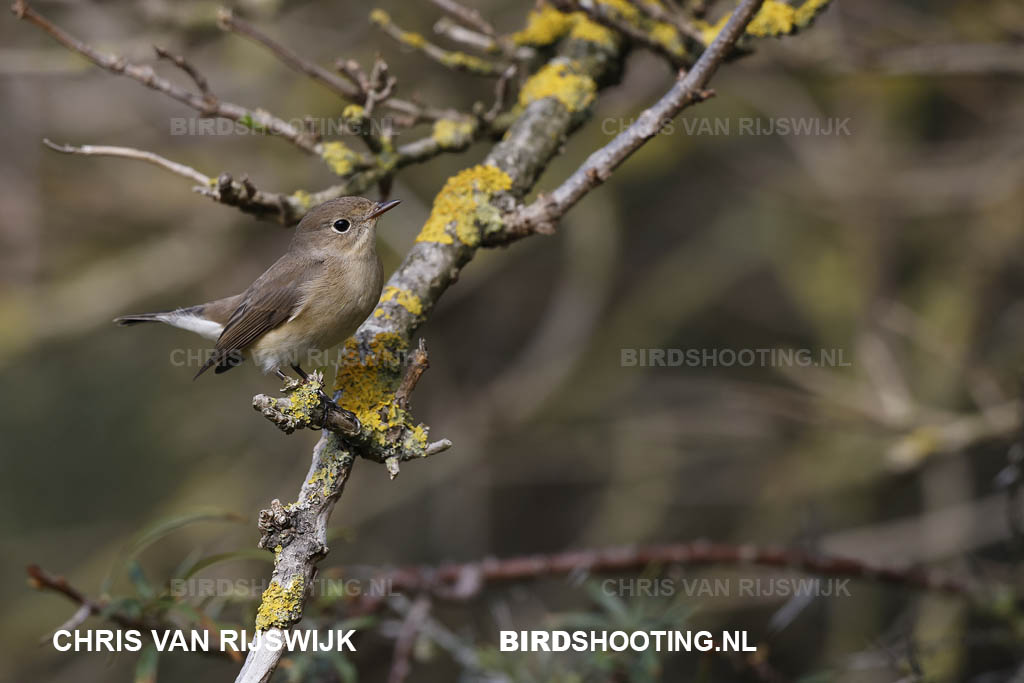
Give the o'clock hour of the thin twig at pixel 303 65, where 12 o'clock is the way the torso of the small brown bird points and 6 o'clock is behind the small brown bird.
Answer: The thin twig is roughly at 9 o'clock from the small brown bird.

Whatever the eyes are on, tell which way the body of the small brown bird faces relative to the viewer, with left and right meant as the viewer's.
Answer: facing to the right of the viewer
